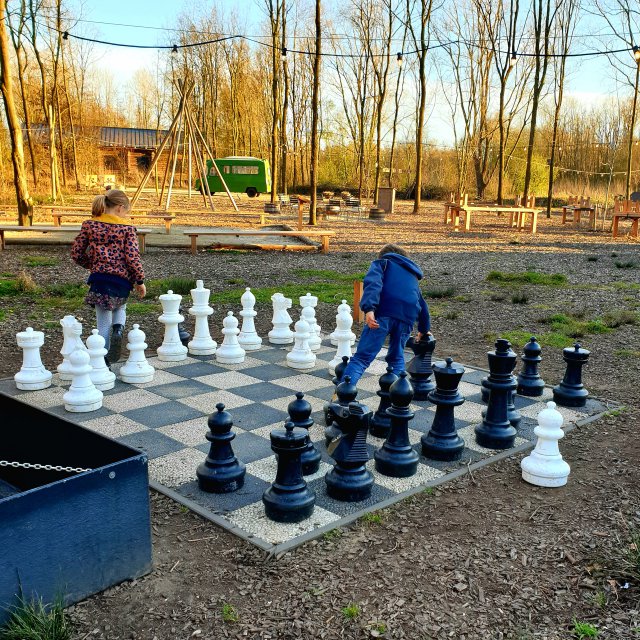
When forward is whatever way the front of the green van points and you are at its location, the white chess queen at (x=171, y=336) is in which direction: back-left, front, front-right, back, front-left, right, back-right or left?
left

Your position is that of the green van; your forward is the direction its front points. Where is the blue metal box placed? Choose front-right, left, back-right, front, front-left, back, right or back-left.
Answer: left

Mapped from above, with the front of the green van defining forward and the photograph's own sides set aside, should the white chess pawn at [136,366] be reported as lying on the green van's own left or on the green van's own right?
on the green van's own left

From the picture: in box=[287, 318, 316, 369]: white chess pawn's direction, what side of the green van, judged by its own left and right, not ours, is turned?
left

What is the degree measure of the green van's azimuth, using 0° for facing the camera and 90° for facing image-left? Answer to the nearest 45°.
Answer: approximately 90°

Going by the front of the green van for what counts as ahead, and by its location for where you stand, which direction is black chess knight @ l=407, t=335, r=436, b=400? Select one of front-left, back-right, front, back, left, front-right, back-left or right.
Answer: left

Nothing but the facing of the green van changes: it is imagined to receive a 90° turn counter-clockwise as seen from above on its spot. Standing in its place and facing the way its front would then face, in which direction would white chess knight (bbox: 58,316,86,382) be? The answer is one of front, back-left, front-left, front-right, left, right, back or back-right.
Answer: front

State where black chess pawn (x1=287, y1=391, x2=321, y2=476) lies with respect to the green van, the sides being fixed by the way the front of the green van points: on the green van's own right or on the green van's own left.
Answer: on the green van's own left

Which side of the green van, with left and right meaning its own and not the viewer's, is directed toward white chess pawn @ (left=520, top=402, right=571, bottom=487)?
left

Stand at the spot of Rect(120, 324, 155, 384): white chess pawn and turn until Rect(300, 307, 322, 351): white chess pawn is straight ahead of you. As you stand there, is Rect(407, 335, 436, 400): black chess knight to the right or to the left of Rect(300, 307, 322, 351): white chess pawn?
right

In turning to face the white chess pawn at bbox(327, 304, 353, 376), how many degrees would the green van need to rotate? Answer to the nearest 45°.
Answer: approximately 90° to its left
